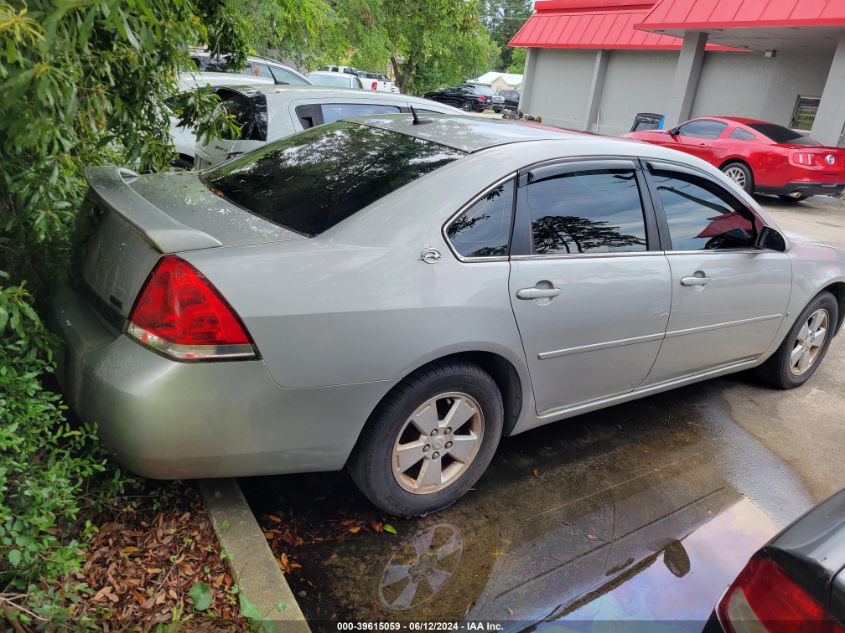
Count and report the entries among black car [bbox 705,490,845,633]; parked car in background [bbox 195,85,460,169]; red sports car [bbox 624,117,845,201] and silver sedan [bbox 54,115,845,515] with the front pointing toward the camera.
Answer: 0

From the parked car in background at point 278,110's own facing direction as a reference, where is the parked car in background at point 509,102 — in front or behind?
in front

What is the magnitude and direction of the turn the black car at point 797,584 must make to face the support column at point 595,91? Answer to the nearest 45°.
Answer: approximately 90° to its left

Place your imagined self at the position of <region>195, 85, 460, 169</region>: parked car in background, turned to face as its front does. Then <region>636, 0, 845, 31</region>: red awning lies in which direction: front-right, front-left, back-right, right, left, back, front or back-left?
front

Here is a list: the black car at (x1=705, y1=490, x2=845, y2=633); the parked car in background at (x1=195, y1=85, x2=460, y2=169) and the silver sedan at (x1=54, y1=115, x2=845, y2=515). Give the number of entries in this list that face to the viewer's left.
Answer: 0

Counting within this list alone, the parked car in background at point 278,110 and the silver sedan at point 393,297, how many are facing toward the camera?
0

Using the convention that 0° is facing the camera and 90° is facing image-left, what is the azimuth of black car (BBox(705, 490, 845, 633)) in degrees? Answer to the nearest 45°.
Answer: approximately 225°

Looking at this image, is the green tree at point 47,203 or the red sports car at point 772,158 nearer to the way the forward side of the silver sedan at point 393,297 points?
the red sports car

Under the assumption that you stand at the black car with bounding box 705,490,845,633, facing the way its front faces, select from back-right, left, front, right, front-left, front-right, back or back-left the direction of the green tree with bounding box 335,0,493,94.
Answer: left

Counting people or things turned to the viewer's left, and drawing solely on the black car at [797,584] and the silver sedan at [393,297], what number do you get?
0

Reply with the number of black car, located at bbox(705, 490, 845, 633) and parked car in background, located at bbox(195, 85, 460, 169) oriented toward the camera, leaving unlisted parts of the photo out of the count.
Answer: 0

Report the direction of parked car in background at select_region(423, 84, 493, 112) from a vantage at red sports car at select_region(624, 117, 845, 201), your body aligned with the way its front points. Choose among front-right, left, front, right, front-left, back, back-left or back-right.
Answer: front

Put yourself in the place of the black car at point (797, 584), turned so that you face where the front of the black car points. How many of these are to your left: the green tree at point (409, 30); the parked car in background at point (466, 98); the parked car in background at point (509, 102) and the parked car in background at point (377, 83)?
4

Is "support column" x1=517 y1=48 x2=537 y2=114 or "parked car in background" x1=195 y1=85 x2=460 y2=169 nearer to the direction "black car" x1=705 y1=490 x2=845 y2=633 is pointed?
the support column

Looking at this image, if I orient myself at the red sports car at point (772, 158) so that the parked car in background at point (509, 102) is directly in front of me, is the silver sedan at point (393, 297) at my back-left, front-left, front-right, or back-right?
back-left

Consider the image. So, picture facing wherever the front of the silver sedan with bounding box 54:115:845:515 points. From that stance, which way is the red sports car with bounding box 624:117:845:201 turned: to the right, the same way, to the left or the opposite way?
to the left

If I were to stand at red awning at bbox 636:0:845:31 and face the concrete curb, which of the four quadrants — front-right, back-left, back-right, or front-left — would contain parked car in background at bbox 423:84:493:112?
back-right

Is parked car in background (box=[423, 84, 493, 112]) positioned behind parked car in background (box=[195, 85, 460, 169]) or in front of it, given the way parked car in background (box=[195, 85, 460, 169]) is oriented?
in front

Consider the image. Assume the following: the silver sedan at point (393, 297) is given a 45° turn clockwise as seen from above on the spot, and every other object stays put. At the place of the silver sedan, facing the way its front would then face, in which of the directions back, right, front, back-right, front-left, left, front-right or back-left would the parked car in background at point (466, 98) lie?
left
